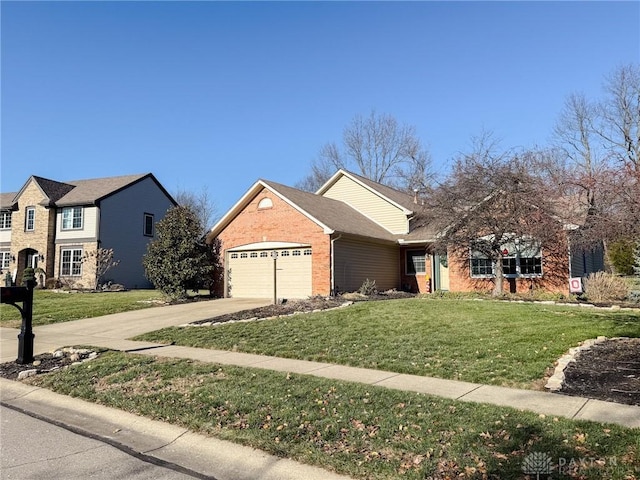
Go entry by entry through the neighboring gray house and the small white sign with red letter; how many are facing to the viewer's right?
0

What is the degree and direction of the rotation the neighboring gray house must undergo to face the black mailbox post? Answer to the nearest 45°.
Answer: approximately 45° to its left

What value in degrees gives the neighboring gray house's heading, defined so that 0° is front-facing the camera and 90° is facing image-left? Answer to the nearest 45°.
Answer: approximately 45°

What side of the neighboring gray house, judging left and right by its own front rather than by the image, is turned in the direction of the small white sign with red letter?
left

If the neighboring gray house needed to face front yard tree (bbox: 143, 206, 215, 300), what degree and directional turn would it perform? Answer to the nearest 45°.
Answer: approximately 45° to its left

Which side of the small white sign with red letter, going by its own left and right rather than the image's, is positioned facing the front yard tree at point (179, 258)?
right

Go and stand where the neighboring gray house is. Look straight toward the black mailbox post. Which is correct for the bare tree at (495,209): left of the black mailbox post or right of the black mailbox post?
left

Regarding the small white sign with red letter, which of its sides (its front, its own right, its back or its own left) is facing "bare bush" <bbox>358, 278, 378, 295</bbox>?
right

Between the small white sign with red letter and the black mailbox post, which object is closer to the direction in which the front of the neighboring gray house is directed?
the black mailbox post

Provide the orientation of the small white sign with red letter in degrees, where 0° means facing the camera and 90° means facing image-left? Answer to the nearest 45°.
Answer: approximately 0°

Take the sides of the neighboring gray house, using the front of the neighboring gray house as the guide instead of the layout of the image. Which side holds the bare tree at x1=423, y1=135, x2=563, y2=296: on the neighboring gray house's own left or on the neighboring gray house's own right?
on the neighboring gray house's own left
